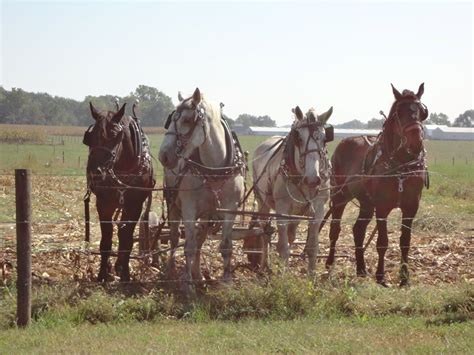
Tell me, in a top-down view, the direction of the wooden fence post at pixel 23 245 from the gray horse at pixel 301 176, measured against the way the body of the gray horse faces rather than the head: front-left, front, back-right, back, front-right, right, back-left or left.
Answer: right

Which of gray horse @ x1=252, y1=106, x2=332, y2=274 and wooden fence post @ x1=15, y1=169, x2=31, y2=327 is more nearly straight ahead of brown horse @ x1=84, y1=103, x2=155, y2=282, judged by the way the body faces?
the wooden fence post

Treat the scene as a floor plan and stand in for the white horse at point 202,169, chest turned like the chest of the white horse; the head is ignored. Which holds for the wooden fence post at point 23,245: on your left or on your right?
on your right

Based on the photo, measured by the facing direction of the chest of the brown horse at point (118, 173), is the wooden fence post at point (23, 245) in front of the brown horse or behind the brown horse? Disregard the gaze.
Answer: in front

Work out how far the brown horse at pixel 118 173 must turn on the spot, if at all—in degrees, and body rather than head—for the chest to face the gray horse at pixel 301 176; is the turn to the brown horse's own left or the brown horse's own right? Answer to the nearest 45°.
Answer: approximately 90° to the brown horse's own left

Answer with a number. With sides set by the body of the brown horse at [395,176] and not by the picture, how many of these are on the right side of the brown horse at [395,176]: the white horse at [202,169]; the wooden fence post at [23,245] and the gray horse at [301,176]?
3

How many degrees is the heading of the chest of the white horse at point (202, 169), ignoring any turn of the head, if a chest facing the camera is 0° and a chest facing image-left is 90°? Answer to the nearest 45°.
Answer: approximately 0°

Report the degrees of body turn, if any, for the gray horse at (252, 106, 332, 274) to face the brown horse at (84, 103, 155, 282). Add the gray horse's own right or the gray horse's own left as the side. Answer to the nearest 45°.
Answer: approximately 135° to the gray horse's own right
